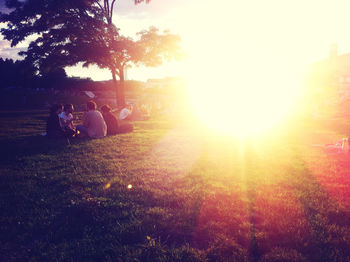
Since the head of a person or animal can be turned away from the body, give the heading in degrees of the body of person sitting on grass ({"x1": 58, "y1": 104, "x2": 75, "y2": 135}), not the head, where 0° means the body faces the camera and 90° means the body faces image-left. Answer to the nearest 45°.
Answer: approximately 315°

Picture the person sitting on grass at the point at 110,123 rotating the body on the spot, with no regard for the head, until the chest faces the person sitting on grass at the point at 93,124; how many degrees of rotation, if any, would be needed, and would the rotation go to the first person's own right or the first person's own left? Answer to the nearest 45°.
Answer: approximately 45° to the first person's own left

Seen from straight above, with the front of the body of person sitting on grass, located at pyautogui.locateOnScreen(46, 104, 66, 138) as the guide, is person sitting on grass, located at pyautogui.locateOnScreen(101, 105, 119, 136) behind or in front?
in front

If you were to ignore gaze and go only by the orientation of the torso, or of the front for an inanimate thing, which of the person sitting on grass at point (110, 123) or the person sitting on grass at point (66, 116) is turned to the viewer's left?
the person sitting on grass at point (110, 123)

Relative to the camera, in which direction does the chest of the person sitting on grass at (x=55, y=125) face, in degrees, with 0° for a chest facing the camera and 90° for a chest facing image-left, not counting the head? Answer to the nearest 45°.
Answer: approximately 225°

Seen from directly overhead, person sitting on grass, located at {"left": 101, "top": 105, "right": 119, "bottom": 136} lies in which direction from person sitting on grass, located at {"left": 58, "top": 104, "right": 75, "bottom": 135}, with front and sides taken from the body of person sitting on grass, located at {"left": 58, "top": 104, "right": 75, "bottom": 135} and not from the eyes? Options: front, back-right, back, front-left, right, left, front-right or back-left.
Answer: front-left

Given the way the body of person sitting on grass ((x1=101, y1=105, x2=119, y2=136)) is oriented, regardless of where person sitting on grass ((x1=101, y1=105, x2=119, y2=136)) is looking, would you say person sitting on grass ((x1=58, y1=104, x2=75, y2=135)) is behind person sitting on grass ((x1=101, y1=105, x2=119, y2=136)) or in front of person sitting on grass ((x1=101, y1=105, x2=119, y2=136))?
in front

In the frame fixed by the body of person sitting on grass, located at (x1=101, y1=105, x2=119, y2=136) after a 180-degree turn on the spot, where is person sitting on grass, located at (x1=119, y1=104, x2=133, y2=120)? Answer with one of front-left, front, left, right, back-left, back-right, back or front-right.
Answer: left

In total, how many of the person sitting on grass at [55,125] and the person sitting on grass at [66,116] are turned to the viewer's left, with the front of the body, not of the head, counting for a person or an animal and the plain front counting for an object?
0

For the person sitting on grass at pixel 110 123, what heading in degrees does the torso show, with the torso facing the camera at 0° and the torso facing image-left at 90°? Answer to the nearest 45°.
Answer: approximately 90°

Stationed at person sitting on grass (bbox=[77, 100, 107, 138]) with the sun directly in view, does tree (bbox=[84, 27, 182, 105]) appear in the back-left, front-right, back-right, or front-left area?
front-left

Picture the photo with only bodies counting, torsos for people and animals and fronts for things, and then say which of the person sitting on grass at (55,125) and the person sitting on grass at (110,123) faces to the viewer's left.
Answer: the person sitting on grass at (110,123)

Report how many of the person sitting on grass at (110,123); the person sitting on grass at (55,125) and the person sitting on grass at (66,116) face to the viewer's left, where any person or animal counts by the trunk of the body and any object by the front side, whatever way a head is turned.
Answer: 1

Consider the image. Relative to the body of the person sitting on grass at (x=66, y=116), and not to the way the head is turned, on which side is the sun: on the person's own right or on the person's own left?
on the person's own left
